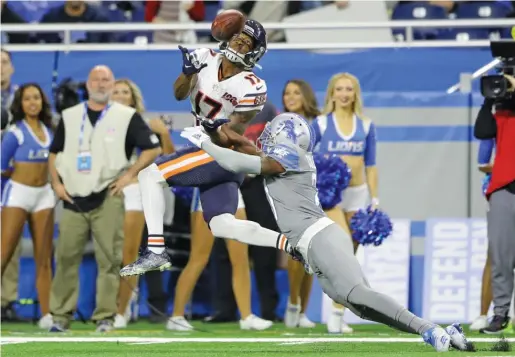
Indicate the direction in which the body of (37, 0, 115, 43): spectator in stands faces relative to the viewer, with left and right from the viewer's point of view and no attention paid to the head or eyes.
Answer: facing the viewer

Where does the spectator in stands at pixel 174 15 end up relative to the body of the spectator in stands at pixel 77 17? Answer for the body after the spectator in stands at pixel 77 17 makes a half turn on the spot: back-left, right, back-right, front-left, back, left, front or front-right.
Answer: right

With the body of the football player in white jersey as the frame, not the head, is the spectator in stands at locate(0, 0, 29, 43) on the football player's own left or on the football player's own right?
on the football player's own right

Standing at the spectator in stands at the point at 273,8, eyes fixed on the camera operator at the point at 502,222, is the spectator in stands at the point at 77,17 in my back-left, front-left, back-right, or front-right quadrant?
back-right

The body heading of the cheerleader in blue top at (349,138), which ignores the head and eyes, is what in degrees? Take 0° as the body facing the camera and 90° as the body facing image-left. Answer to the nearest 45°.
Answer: approximately 0°

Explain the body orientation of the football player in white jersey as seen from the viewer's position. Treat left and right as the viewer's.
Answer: facing the viewer and to the left of the viewer

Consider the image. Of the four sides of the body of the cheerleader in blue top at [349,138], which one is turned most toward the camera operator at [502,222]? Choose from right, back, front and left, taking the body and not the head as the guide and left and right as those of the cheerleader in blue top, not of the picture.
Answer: left

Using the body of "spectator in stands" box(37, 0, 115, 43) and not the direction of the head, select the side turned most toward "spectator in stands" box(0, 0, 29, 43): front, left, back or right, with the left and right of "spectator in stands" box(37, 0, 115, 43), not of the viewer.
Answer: right

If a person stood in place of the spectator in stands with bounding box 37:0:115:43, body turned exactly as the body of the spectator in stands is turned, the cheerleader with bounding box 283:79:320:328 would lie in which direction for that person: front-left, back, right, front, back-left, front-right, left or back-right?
front-left

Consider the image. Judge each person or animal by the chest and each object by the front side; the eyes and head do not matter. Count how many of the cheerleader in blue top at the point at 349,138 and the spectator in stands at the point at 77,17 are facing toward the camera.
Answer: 2
